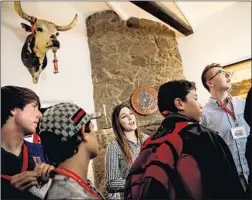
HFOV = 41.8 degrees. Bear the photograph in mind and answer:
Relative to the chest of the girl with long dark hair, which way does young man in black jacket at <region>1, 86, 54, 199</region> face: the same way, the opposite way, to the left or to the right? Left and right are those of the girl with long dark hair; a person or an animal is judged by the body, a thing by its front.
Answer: the same way

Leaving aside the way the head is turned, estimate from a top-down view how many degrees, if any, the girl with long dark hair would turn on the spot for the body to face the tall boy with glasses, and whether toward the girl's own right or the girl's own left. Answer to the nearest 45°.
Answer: approximately 45° to the girl's own left

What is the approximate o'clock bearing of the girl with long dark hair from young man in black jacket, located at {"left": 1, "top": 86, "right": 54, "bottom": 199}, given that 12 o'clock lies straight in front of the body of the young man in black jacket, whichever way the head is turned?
The girl with long dark hair is roughly at 9 o'clock from the young man in black jacket.

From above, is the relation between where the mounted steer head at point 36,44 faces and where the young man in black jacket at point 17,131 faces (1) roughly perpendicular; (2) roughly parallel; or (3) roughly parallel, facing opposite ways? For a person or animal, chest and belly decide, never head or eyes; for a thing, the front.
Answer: roughly parallel

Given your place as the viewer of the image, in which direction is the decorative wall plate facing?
facing the viewer

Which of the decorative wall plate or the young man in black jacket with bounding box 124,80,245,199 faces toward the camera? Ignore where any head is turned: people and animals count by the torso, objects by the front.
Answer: the decorative wall plate

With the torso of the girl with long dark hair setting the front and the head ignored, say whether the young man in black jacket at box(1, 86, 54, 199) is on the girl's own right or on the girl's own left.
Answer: on the girl's own right

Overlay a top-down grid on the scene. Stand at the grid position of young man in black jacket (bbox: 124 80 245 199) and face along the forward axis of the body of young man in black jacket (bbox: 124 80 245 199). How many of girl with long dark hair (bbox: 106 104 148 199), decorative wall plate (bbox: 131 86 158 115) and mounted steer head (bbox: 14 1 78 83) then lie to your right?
0

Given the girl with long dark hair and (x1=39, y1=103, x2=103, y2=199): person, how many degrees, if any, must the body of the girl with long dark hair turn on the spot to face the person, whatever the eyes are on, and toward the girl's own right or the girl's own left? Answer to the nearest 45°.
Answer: approximately 45° to the girl's own right

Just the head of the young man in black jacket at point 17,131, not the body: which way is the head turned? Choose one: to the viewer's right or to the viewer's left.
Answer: to the viewer's right

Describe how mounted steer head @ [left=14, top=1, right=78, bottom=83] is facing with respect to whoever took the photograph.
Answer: facing the viewer and to the right of the viewer

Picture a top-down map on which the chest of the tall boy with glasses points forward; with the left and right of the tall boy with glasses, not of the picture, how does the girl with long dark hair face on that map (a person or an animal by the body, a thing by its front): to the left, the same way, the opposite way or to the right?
the same way

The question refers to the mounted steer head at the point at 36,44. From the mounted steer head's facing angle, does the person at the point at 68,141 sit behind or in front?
in front
